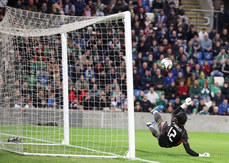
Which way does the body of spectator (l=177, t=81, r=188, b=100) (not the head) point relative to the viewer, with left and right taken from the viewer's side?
facing the viewer

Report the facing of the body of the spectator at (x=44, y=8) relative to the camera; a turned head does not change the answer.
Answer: toward the camera

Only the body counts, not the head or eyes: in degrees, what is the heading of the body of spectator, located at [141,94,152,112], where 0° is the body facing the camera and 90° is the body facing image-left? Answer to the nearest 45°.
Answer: approximately 0°

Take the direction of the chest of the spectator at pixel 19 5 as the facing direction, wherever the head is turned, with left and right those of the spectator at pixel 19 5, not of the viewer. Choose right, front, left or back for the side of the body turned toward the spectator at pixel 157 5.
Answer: left

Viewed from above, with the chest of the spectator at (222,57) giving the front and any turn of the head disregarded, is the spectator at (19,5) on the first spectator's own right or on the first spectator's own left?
on the first spectator's own right

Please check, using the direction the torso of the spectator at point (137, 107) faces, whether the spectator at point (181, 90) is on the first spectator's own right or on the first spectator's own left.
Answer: on the first spectator's own left

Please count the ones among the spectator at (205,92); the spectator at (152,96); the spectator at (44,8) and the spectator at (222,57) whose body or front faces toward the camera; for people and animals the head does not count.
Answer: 4

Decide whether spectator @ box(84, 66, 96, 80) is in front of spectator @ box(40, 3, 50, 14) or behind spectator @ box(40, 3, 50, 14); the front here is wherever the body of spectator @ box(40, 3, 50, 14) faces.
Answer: in front

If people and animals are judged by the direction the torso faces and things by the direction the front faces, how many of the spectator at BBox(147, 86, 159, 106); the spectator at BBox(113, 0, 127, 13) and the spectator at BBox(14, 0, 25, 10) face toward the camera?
3

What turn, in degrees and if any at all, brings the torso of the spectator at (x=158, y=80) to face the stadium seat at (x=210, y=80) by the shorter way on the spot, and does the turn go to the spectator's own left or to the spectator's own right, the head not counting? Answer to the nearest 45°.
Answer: approximately 135° to the spectator's own left

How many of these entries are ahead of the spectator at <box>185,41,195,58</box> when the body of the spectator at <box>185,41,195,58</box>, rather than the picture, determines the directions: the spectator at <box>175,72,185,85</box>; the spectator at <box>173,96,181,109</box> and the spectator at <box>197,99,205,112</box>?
3

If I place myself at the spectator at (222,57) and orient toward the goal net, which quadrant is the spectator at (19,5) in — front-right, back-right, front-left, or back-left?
front-right

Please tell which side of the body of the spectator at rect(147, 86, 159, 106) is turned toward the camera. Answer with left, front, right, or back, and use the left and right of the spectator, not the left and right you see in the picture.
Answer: front

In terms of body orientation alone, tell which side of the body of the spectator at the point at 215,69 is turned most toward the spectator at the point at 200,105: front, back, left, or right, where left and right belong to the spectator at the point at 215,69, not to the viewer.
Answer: front

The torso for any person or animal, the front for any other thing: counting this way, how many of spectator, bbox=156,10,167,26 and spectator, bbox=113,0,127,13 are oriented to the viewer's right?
0
